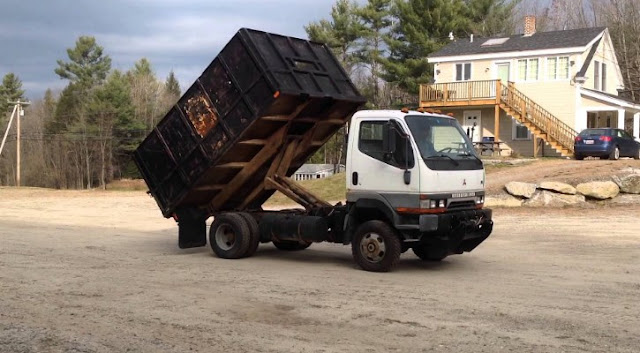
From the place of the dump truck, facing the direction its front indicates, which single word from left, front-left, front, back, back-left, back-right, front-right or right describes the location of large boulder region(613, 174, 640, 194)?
left

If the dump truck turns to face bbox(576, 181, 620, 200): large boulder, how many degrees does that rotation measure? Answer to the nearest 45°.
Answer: approximately 90° to its left

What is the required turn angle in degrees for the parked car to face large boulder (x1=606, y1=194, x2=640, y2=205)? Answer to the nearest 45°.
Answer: approximately 135° to its right

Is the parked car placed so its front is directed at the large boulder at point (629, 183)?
no

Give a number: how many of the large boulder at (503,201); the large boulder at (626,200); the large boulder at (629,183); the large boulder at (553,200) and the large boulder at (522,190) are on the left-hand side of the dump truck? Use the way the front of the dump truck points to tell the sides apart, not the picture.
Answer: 5

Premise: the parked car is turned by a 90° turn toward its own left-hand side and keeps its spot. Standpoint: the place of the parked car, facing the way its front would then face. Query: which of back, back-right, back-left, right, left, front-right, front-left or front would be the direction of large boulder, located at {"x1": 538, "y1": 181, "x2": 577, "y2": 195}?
back-left

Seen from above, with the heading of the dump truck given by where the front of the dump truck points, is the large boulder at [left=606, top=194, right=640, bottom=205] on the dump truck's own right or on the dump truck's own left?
on the dump truck's own left

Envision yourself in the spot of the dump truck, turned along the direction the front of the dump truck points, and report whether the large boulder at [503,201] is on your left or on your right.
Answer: on your left

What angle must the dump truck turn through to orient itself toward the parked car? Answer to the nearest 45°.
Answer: approximately 90° to its left

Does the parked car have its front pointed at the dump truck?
no

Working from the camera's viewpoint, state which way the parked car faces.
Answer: facing away from the viewer and to the right of the viewer

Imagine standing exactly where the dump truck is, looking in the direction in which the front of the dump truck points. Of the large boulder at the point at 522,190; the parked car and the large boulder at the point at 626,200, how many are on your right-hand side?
0

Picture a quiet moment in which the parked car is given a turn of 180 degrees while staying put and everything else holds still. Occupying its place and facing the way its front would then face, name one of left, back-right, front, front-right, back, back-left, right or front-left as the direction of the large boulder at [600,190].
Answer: front-left

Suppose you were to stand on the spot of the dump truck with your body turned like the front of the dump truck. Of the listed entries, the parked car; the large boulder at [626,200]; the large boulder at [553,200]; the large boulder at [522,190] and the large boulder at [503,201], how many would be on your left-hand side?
5

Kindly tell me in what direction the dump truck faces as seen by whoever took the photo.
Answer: facing the viewer and to the right of the viewer
